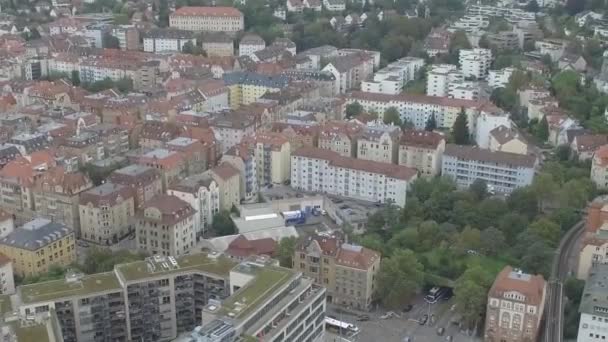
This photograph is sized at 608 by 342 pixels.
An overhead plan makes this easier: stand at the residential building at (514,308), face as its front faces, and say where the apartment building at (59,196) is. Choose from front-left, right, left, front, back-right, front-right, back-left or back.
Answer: right

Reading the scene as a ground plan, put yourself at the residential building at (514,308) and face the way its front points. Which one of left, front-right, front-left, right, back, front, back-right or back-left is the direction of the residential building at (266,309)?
front-right

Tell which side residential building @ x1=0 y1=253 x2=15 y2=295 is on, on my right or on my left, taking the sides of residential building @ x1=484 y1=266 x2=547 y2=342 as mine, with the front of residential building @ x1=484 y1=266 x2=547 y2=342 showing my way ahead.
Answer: on my right

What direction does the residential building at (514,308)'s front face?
toward the camera

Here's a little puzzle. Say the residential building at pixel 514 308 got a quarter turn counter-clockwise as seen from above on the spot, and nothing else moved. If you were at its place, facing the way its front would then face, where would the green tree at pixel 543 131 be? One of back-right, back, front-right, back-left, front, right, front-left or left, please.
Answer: left

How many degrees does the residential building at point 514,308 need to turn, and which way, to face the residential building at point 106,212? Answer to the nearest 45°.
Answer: approximately 90° to its right

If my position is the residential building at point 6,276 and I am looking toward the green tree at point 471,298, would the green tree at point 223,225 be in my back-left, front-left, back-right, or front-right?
front-left

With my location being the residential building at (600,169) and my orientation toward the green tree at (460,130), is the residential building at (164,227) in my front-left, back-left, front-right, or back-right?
front-left

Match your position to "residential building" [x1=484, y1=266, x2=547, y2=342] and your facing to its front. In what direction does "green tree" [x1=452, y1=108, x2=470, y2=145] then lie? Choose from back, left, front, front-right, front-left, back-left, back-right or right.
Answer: back

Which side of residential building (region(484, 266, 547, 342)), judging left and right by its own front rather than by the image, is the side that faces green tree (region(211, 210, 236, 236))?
right

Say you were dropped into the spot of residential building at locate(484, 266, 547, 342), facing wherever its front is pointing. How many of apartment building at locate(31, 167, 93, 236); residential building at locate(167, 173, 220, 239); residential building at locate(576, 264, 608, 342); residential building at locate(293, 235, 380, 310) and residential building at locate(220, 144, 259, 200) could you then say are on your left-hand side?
1

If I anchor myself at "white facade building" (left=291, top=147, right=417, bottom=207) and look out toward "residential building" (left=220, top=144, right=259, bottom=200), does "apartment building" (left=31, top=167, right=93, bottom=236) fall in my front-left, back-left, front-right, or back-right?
front-left

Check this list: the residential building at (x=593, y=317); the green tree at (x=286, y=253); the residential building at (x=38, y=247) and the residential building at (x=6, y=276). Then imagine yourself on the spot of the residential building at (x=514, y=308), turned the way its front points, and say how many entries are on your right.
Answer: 3

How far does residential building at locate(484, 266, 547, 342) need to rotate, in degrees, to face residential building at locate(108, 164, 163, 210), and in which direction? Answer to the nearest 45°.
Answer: approximately 90° to its right

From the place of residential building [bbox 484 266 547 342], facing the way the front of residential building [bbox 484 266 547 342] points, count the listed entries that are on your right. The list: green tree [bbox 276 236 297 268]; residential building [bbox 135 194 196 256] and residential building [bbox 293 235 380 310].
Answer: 3

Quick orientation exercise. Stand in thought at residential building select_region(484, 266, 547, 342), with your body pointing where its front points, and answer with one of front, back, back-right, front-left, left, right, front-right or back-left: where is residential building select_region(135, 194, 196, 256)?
right

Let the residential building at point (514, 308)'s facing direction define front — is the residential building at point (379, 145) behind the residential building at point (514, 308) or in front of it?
behind

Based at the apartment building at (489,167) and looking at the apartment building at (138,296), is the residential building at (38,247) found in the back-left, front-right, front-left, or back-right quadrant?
front-right
